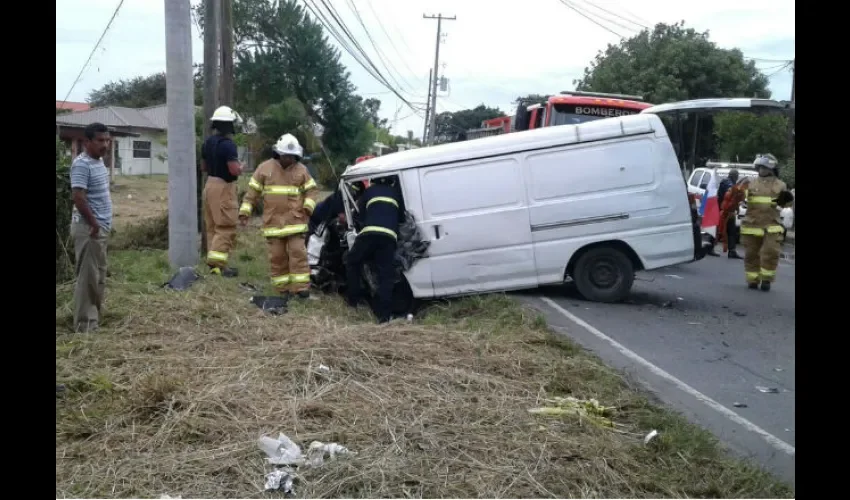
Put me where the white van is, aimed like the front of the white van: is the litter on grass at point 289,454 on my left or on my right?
on my left

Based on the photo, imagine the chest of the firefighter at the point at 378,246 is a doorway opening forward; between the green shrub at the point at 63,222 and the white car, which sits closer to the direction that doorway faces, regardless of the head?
the white car

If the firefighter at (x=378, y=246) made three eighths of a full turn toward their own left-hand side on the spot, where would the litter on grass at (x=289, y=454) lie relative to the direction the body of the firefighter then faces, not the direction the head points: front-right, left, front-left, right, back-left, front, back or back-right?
front-left

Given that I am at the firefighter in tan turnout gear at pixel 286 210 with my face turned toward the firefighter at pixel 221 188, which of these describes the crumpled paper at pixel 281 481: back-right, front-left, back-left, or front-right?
back-left

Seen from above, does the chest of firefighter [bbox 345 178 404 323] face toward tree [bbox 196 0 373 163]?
yes

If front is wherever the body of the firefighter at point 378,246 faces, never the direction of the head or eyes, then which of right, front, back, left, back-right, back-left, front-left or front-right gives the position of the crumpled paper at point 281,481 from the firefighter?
back

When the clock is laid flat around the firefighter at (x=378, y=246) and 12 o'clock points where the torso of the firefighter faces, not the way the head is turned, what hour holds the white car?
The white car is roughly at 1 o'clock from the firefighter.

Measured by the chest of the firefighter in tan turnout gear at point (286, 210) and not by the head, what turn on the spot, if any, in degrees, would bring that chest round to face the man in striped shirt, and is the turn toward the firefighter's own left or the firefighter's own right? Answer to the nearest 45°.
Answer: approximately 45° to the firefighter's own right

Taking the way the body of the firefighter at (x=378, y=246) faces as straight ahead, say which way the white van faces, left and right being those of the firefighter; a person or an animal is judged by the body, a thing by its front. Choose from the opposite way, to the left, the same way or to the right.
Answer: to the left

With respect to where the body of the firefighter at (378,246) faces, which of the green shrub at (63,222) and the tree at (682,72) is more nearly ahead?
the tree

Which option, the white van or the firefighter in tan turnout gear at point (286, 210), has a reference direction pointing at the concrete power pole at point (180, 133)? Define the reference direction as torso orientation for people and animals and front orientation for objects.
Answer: the white van

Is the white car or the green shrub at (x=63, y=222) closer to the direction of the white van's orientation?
the green shrub

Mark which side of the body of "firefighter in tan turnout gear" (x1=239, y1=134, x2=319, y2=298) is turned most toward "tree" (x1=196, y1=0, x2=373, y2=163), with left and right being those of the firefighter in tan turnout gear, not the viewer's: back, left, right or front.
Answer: back

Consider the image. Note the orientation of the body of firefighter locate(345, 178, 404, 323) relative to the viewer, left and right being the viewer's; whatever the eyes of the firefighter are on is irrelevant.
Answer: facing away from the viewer

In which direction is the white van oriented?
to the viewer's left
